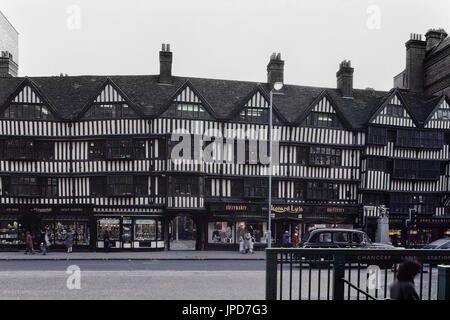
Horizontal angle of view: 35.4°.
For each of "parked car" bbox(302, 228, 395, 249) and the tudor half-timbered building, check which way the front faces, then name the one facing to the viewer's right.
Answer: the parked car

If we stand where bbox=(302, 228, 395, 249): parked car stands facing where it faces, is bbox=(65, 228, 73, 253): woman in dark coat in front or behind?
behind

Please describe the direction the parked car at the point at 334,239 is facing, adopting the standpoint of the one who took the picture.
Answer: facing to the right of the viewer

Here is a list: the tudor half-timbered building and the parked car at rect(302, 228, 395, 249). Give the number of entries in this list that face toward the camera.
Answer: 1

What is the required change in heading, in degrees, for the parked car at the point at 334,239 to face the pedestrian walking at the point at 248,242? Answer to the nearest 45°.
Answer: approximately 135° to its left

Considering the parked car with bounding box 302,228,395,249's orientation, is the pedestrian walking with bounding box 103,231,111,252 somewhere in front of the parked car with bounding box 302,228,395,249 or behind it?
behind

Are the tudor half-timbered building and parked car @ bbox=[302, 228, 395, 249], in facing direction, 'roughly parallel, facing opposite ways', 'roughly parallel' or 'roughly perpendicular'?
roughly perpendicular

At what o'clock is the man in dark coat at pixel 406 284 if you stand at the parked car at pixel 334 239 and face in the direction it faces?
The man in dark coat is roughly at 3 o'clock from the parked car.

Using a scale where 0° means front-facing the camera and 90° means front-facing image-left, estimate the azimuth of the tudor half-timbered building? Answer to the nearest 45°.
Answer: approximately 0°
